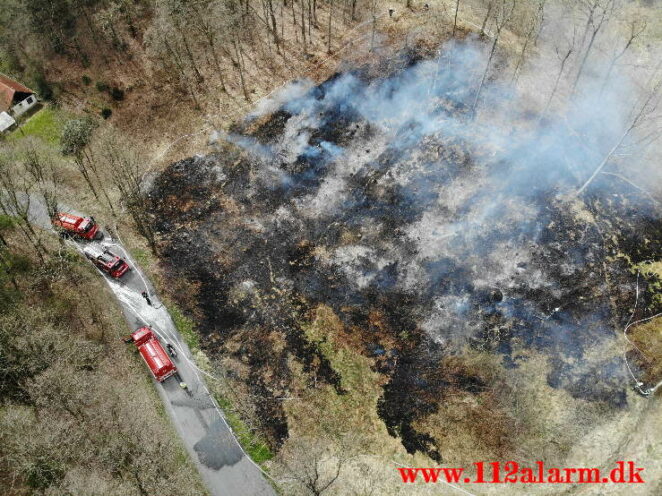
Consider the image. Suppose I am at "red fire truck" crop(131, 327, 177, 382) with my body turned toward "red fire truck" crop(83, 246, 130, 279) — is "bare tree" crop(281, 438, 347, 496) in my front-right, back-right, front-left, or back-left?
back-right

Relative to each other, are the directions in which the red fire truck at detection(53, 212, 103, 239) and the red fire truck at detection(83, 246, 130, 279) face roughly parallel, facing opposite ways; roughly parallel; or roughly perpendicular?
roughly parallel

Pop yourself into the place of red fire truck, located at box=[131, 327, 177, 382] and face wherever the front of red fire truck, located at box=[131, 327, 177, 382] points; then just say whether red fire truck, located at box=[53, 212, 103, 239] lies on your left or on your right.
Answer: on your right

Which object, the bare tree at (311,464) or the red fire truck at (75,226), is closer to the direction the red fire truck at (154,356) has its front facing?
the red fire truck

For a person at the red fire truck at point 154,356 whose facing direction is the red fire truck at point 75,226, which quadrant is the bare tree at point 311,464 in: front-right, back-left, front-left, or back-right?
back-right

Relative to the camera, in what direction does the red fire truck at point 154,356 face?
facing away from the viewer and to the left of the viewer
